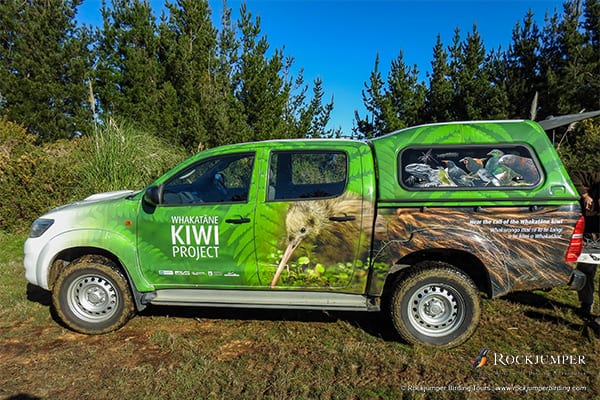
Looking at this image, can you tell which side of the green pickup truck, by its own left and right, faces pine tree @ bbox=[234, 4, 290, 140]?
right

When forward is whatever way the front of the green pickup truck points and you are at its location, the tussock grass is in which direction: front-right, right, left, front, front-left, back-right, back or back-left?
front-right

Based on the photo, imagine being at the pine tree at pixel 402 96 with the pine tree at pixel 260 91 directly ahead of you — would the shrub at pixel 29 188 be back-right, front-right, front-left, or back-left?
front-left

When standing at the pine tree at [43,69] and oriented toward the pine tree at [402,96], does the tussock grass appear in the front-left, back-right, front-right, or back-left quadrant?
front-right

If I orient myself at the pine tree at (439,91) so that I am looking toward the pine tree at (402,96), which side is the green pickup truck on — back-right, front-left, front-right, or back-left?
front-left

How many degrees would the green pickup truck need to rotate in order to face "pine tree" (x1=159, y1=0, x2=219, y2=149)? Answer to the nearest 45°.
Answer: approximately 45° to its right

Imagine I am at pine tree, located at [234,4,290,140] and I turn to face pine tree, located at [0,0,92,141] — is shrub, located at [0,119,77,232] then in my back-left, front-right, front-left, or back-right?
front-left

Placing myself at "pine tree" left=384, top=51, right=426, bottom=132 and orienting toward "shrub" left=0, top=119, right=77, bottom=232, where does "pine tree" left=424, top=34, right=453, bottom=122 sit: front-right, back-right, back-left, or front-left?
back-left

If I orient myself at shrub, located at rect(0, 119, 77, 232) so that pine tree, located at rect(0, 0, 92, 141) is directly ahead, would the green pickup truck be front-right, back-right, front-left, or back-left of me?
back-right

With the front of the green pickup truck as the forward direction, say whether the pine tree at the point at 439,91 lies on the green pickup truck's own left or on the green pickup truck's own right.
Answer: on the green pickup truck's own right

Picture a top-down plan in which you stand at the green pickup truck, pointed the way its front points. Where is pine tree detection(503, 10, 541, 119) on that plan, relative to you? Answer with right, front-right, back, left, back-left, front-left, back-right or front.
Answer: back-right

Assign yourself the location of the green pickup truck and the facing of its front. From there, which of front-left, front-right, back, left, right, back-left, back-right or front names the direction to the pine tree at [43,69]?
front-right

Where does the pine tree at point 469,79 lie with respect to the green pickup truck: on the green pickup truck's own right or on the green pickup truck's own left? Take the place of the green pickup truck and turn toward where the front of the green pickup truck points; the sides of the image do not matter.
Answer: on the green pickup truck's own right

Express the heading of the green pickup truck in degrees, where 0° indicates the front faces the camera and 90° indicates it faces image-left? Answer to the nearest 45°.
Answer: approximately 90°

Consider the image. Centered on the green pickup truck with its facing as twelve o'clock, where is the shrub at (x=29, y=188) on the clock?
The shrub is roughly at 1 o'clock from the green pickup truck.
